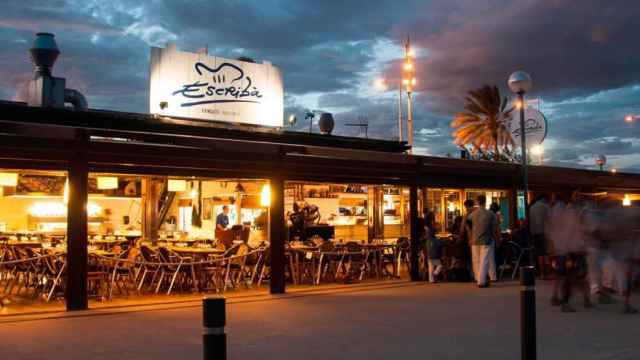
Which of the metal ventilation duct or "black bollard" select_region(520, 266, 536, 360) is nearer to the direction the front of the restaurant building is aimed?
the black bollard

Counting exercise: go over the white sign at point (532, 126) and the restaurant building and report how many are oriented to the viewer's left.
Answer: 0

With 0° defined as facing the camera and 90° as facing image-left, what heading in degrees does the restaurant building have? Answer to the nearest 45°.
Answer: approximately 315°

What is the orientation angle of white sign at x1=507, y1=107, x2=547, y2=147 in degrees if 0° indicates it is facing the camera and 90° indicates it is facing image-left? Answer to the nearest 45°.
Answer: approximately 0°

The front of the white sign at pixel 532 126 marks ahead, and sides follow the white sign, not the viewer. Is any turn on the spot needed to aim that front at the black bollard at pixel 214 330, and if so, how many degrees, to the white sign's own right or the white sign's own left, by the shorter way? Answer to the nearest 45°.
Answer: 0° — it already faces it

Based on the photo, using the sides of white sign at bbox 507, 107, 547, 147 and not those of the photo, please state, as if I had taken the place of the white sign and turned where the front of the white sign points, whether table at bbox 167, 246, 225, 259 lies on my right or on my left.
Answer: on my right

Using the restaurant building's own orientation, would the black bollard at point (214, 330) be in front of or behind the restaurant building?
in front
